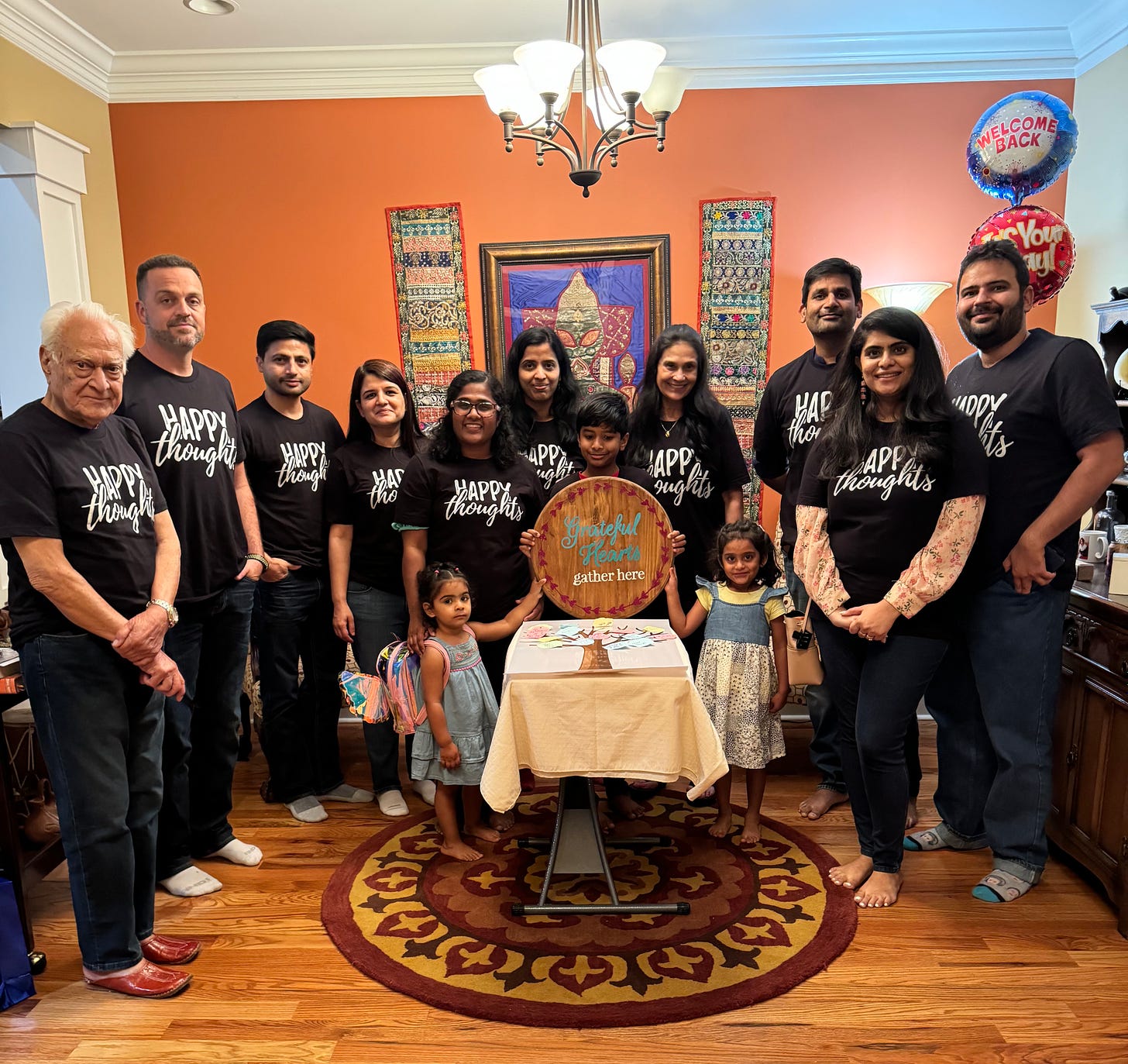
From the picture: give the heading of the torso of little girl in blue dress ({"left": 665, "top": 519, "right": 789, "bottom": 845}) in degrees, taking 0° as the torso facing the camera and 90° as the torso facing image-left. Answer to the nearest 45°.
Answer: approximately 0°

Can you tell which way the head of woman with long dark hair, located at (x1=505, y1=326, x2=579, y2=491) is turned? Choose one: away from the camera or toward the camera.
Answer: toward the camera

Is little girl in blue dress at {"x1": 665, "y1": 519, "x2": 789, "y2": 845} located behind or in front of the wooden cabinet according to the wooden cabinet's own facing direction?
in front

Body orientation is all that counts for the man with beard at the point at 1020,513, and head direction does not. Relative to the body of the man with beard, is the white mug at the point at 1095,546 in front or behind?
behind

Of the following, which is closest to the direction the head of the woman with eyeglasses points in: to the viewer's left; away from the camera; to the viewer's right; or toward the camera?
toward the camera

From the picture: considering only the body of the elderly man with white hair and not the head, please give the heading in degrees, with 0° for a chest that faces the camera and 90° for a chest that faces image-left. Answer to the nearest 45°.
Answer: approximately 315°

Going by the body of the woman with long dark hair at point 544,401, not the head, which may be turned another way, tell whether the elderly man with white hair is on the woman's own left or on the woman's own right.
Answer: on the woman's own right

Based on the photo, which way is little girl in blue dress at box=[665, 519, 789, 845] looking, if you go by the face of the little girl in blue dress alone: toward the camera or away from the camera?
toward the camera

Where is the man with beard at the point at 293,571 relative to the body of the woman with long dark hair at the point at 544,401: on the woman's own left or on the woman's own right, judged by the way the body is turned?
on the woman's own right

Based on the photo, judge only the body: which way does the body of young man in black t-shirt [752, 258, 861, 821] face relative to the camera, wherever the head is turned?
toward the camera

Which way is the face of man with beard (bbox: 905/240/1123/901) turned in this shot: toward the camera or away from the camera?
toward the camera

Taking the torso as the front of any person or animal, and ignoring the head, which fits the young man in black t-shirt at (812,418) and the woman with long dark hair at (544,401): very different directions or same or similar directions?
same or similar directions

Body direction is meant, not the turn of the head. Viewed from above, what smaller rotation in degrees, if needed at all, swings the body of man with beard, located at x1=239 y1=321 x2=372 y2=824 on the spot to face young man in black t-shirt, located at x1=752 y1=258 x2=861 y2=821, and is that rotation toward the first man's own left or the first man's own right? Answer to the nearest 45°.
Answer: approximately 45° to the first man's own left

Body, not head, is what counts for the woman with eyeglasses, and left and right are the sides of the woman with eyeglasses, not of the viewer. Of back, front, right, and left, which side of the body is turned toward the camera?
front

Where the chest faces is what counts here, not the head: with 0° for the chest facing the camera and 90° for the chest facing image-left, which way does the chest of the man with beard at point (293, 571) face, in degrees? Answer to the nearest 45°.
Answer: approximately 315°
